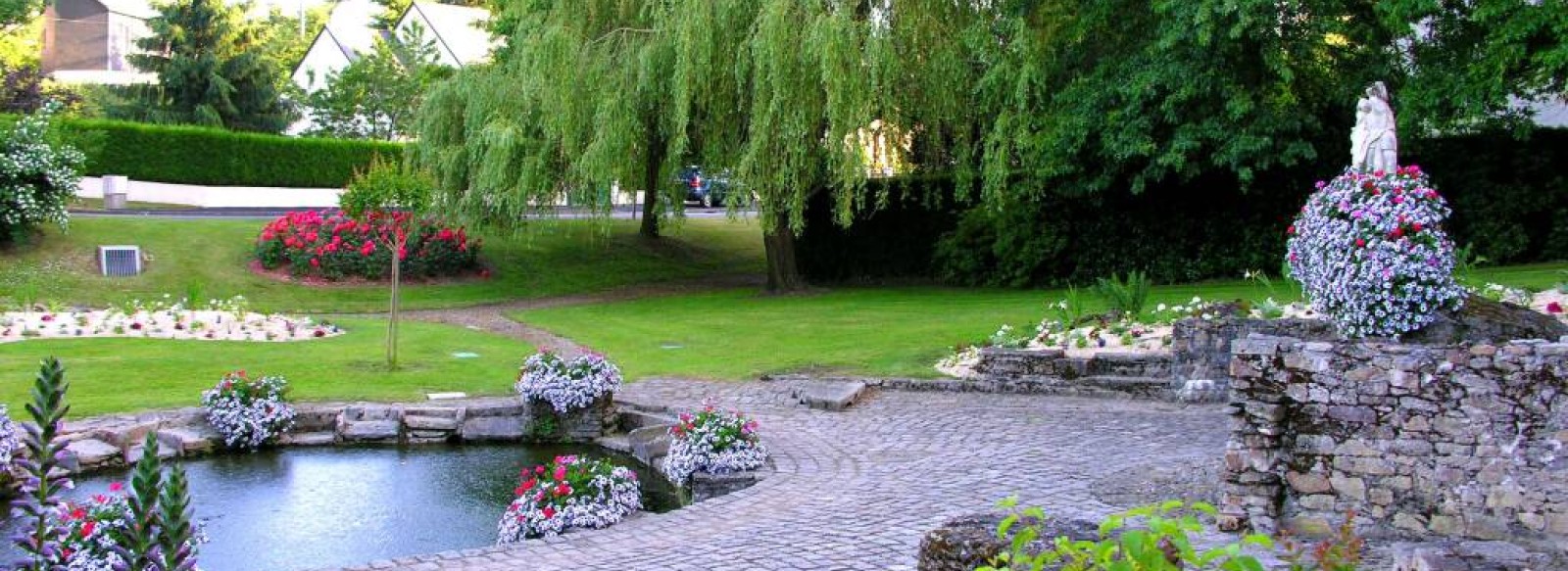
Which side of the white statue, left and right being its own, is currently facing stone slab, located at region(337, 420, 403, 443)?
right

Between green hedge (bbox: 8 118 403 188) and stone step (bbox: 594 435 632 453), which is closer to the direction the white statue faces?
the stone step

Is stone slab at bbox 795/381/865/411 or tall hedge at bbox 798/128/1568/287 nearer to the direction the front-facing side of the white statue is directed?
the stone slab

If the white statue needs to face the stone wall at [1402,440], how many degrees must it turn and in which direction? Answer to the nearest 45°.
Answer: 0° — it already faces it

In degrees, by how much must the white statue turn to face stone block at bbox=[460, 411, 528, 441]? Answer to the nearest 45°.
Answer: approximately 90° to its right

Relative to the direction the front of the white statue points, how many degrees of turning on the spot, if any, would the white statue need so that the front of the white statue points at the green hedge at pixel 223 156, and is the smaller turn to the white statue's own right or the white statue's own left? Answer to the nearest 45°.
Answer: approximately 90° to the white statue's own right

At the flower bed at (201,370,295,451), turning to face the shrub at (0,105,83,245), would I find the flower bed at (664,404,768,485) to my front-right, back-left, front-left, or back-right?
back-right

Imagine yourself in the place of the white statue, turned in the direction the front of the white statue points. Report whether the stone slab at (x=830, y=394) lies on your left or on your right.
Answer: on your right

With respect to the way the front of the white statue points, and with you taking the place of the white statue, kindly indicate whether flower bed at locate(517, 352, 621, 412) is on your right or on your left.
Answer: on your right

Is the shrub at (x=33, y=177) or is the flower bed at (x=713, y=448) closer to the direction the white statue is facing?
the flower bed

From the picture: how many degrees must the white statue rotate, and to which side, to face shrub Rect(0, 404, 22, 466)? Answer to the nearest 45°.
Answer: approximately 45° to its right

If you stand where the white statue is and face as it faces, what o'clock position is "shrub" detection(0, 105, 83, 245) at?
The shrub is roughly at 3 o'clock from the white statue.

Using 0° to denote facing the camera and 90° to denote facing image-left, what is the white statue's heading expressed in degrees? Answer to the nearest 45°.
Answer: approximately 0°
